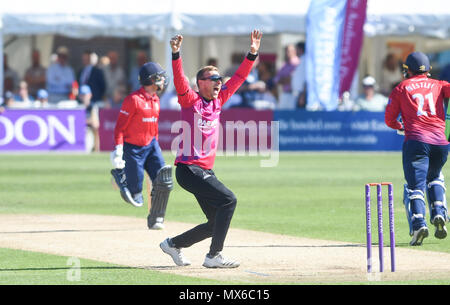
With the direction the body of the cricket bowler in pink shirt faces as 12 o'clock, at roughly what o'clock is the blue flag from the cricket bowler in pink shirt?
The blue flag is roughly at 8 o'clock from the cricket bowler in pink shirt.

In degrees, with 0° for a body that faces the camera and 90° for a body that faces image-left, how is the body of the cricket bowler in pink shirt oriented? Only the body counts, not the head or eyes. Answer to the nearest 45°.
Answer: approximately 315°

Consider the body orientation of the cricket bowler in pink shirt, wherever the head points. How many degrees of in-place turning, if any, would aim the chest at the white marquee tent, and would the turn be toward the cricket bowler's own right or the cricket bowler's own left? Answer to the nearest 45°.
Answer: approximately 135° to the cricket bowler's own left
